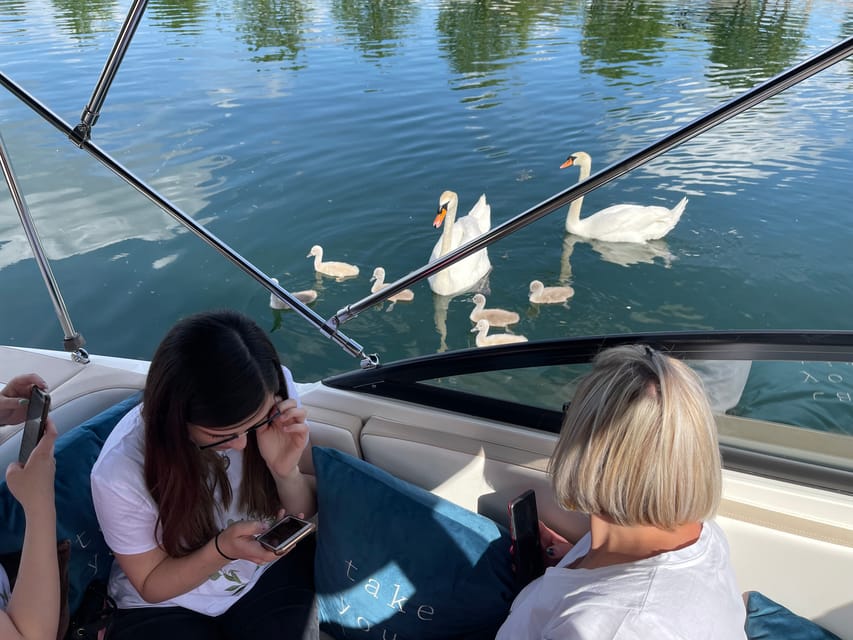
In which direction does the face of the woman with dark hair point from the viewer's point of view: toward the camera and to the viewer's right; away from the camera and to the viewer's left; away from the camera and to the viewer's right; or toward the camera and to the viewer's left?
toward the camera and to the viewer's right

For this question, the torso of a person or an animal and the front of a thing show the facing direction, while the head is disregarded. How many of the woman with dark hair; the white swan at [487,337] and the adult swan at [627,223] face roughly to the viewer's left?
2

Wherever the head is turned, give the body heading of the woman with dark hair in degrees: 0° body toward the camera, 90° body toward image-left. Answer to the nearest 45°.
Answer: approximately 315°

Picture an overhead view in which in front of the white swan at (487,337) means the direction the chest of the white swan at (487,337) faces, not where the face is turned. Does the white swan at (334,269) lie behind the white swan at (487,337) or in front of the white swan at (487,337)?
in front

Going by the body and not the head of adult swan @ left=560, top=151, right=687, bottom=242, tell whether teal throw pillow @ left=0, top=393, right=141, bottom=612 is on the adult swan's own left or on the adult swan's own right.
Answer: on the adult swan's own left

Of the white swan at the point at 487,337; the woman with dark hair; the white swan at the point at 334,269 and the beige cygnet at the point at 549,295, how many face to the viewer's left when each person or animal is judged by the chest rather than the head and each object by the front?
3

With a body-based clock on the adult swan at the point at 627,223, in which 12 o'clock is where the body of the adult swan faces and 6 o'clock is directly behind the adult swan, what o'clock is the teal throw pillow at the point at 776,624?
The teal throw pillow is roughly at 9 o'clock from the adult swan.

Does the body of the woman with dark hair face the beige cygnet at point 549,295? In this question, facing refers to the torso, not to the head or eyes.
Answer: no

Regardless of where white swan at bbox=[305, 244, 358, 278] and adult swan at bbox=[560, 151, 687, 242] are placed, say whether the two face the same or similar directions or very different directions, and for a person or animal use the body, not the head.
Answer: same or similar directions

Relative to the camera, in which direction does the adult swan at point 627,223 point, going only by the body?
to the viewer's left

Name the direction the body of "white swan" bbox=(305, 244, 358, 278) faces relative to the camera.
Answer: to the viewer's left
